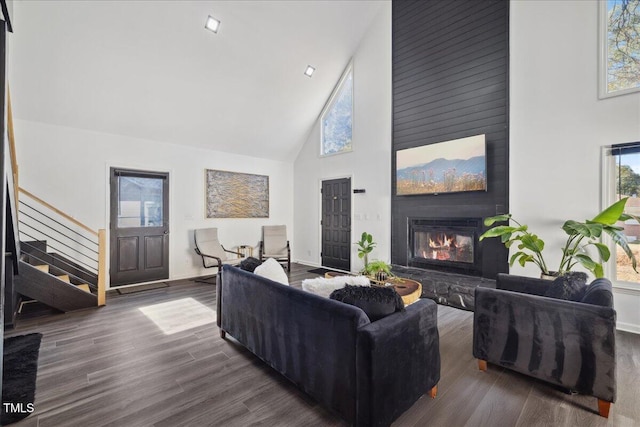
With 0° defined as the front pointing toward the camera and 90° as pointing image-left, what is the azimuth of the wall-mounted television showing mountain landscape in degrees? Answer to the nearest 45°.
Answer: approximately 45°

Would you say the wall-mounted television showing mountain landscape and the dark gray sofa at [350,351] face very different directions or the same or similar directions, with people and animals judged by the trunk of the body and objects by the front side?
very different directions

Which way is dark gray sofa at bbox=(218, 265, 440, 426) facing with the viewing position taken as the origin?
facing away from the viewer and to the right of the viewer

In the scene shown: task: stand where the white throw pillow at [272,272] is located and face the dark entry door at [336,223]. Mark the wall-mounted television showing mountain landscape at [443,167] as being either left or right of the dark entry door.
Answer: right

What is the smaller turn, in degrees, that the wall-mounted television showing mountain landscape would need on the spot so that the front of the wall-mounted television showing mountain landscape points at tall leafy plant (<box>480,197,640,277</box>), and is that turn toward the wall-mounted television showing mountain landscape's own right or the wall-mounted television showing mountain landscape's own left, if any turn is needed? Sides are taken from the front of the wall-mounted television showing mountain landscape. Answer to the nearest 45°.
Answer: approximately 90° to the wall-mounted television showing mountain landscape's own left
